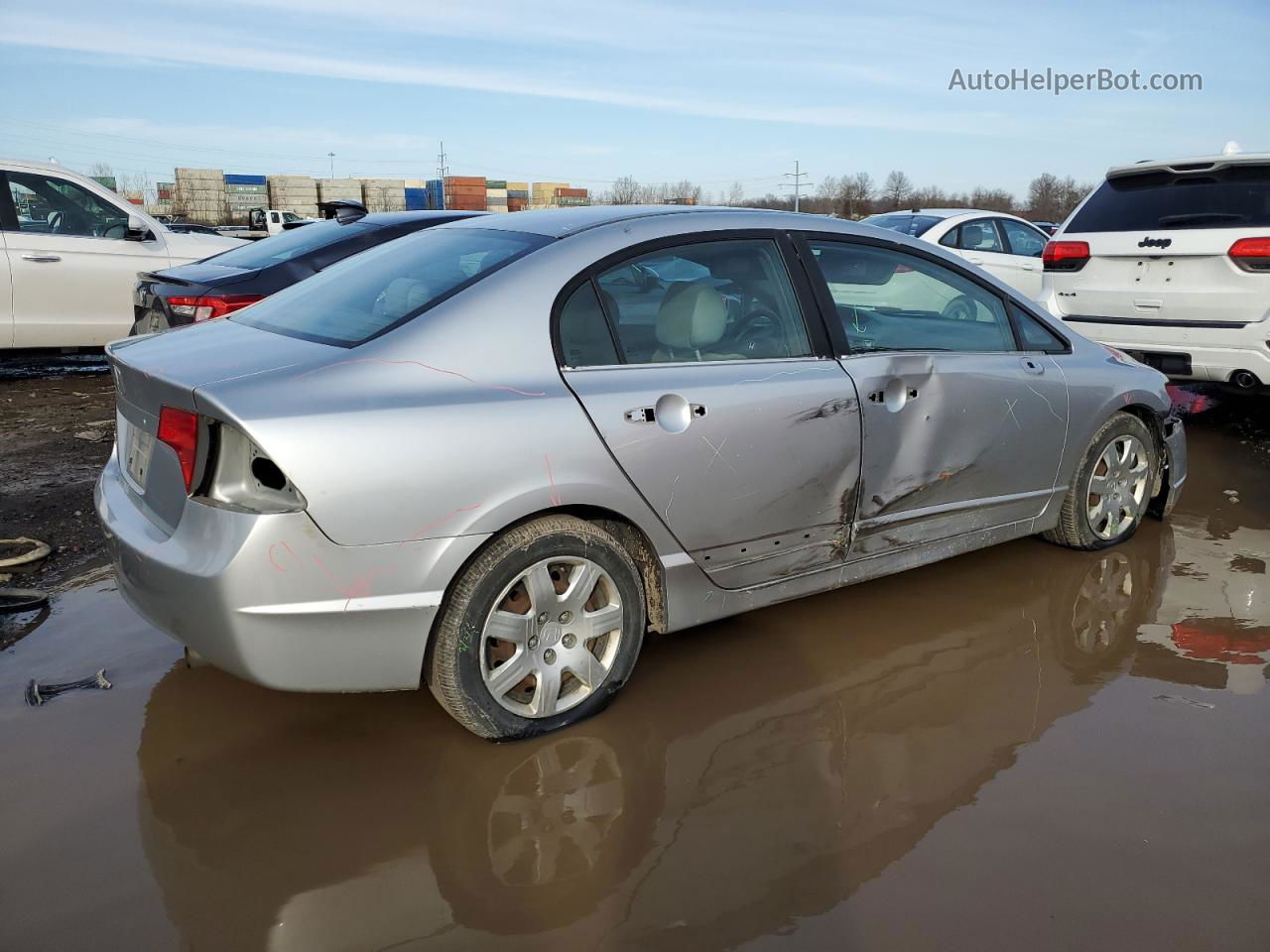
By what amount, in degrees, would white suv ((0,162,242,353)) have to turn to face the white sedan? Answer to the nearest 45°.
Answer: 0° — it already faces it

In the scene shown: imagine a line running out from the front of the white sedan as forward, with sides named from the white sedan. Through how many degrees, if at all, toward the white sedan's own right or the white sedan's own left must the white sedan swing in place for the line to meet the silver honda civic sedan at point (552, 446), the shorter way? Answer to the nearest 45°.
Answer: approximately 135° to the white sedan's own right

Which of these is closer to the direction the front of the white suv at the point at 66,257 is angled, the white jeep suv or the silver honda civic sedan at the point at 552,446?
the white jeep suv

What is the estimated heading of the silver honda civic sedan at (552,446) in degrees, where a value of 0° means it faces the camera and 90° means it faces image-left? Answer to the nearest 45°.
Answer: approximately 225°

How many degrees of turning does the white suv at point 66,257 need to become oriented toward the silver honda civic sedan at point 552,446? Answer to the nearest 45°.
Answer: approximately 90° to its right

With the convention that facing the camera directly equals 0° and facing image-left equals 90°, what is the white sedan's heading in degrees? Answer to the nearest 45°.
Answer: approximately 225°

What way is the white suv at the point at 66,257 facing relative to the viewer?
to the viewer's right

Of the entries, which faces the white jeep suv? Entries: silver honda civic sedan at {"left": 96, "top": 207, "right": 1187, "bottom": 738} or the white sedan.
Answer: the silver honda civic sedan

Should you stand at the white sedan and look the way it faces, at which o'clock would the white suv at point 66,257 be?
The white suv is roughly at 6 o'clock from the white sedan.
